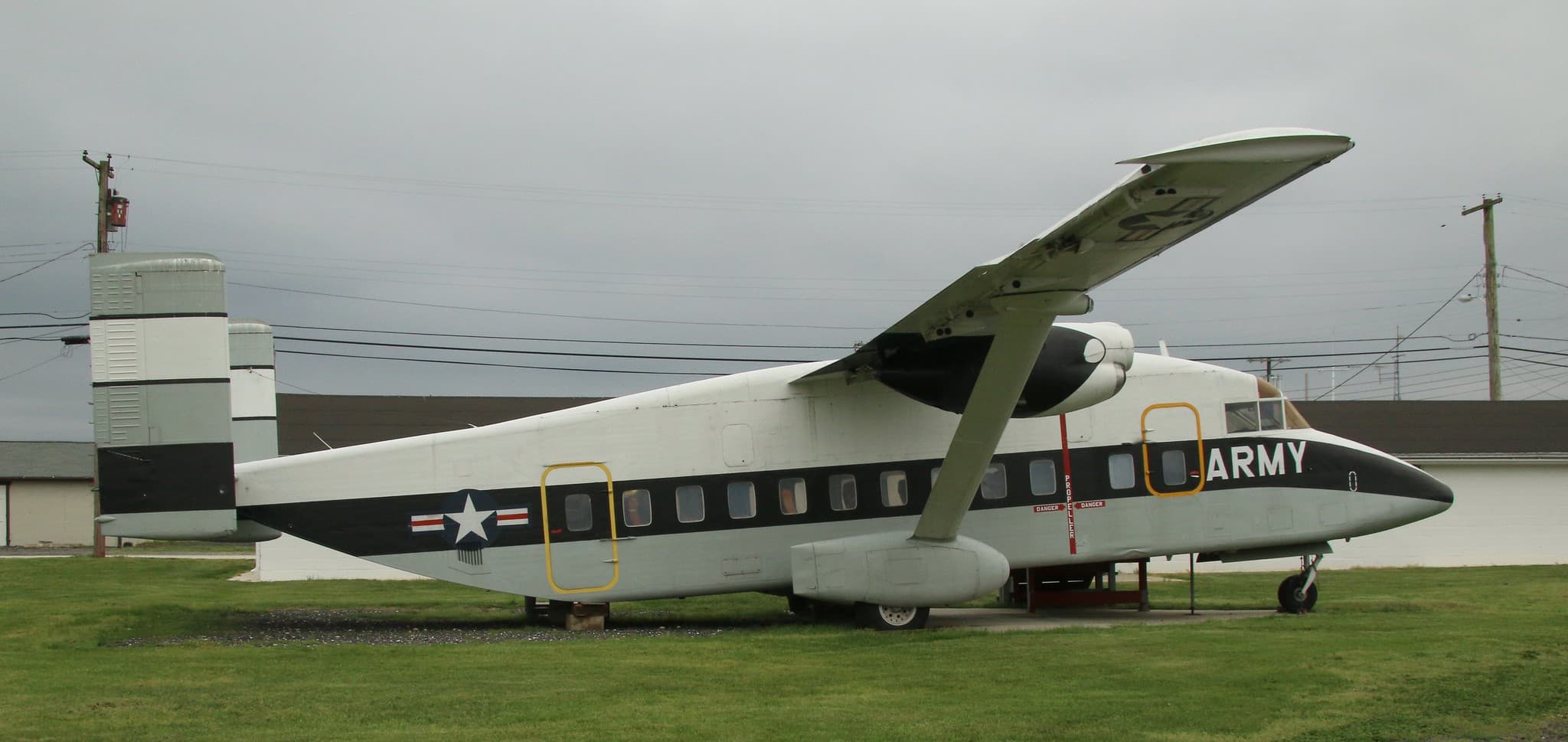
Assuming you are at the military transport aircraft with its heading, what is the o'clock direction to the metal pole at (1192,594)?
The metal pole is roughly at 11 o'clock from the military transport aircraft.

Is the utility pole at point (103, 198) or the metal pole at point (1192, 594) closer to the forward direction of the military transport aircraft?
the metal pole

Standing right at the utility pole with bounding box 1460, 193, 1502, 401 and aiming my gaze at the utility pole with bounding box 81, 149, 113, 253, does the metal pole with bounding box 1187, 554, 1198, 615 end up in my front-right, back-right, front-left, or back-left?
front-left

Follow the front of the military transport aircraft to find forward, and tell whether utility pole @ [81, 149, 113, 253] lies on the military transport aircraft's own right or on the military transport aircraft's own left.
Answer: on the military transport aircraft's own left

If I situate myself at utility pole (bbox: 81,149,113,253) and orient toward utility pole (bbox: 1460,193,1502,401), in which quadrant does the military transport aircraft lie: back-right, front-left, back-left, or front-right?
front-right

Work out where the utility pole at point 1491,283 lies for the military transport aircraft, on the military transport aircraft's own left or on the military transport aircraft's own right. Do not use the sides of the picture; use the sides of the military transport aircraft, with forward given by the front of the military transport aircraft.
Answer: on the military transport aircraft's own left

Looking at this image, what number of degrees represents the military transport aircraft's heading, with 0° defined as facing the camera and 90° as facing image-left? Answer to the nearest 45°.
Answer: approximately 270°
